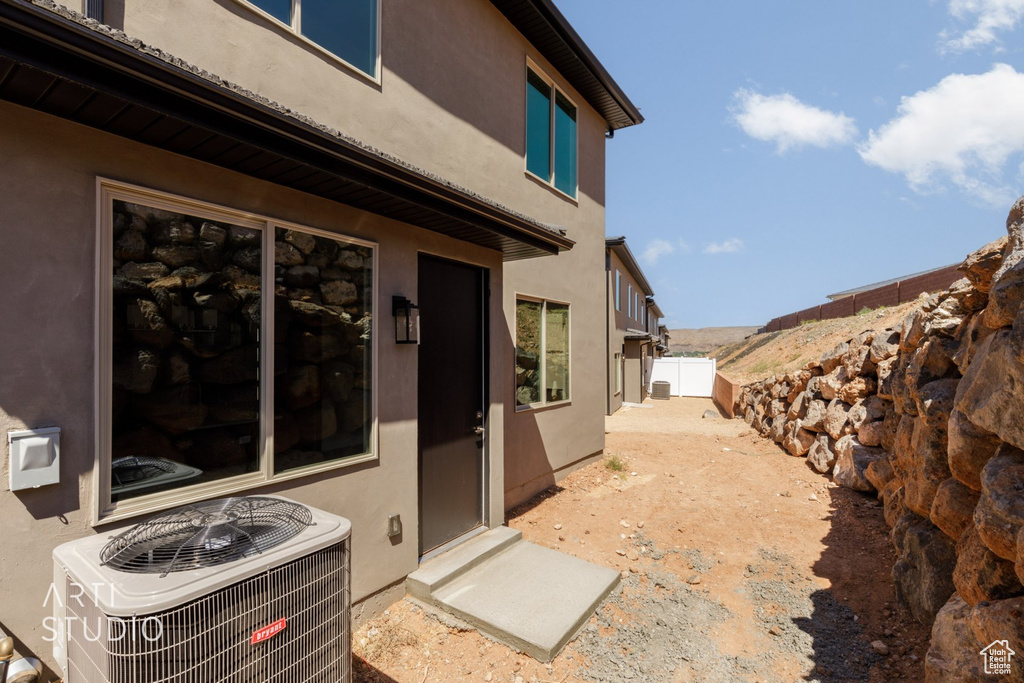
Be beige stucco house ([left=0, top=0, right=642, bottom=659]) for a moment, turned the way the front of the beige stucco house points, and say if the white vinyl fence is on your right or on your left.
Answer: on your left

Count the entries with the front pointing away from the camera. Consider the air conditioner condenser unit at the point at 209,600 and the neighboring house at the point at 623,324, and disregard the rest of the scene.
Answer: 0

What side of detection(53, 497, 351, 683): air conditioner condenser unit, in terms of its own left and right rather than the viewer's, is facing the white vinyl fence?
left

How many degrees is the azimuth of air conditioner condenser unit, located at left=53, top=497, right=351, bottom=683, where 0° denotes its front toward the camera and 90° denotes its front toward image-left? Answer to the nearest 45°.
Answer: approximately 315°

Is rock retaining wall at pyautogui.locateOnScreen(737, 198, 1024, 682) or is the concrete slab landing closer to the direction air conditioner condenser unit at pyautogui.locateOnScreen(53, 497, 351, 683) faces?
the rock retaining wall

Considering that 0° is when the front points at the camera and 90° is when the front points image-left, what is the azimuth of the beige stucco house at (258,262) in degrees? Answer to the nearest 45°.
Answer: approximately 315°

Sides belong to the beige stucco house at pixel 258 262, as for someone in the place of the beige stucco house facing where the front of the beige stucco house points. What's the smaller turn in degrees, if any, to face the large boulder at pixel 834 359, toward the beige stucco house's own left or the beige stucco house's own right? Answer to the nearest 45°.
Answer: approximately 45° to the beige stucco house's own left

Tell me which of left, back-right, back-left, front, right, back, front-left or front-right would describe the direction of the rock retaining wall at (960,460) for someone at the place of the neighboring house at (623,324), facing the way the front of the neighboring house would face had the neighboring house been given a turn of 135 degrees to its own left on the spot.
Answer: back-left

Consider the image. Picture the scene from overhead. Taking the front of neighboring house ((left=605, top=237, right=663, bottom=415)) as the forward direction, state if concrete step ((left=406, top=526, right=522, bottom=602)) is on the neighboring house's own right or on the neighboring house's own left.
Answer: on the neighboring house's own right

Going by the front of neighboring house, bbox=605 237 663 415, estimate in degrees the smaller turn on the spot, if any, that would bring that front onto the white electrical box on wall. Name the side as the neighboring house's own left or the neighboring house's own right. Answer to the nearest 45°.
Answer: approximately 90° to the neighboring house's own right

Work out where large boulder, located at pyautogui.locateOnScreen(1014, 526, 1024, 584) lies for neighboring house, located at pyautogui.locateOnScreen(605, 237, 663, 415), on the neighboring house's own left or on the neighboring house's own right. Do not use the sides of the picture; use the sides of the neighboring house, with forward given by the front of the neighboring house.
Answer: on the neighboring house's own right

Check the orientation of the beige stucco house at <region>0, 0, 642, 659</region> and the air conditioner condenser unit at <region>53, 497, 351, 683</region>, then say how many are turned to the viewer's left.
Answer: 0

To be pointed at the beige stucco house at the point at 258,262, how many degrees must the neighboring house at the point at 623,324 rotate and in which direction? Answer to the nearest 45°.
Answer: approximately 90° to its right
